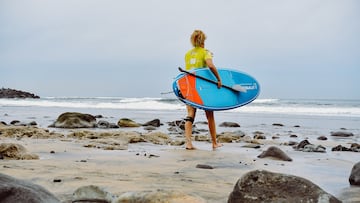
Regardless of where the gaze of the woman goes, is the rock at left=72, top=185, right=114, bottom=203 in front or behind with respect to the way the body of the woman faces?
behind

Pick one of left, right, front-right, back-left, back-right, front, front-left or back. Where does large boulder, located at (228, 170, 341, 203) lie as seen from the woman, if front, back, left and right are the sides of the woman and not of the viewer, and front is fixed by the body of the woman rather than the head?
back-right

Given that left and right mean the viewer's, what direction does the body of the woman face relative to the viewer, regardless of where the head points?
facing away from the viewer and to the right of the viewer

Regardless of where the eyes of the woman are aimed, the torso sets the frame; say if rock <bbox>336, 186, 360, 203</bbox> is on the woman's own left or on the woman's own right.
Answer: on the woman's own right

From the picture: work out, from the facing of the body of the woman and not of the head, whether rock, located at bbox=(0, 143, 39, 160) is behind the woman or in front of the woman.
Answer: behind

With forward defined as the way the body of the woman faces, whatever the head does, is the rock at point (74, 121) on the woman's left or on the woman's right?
on the woman's left

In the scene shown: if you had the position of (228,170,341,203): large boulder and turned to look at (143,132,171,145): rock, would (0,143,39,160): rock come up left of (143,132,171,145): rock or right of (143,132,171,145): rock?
left

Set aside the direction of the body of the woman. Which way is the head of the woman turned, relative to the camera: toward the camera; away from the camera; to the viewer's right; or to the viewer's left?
away from the camera

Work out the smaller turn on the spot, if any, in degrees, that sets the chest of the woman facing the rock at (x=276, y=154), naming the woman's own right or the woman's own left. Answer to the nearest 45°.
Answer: approximately 90° to the woman's own right
